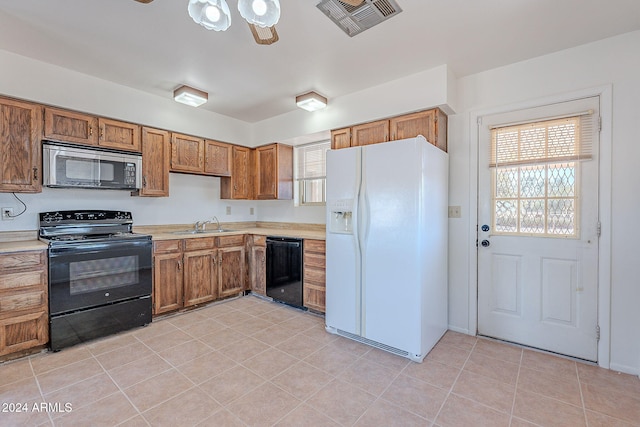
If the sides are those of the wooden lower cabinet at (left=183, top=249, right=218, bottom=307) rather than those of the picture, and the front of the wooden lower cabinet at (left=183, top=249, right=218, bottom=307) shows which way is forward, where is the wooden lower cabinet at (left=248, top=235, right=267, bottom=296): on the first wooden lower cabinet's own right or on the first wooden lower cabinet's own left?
on the first wooden lower cabinet's own left

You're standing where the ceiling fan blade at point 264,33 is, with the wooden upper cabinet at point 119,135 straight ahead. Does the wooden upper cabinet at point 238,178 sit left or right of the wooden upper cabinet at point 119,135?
right

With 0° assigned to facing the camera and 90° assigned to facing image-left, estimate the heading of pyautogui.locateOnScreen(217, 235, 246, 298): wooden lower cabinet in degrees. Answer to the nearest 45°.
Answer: approximately 315°

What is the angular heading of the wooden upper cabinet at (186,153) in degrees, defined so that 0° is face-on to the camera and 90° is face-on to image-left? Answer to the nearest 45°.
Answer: approximately 315°

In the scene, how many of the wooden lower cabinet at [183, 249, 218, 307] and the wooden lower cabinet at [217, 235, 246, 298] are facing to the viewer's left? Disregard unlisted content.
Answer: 0

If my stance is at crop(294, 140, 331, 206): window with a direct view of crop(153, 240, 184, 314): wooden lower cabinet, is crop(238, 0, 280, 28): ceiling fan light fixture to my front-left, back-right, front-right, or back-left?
front-left

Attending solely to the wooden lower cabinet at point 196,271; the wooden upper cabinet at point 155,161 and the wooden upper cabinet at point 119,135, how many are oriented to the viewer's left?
0

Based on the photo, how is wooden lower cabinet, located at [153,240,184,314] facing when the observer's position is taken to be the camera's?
facing the viewer and to the right of the viewer

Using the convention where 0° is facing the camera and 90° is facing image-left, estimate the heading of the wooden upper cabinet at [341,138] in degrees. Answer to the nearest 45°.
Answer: approximately 45°
